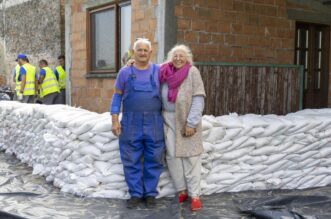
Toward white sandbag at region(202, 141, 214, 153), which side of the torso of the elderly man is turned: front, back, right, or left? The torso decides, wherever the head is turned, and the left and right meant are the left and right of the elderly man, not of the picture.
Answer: left

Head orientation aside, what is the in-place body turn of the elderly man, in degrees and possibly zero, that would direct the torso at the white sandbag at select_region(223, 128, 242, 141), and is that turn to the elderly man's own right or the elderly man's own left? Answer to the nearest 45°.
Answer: approximately 135° to the elderly man's own left

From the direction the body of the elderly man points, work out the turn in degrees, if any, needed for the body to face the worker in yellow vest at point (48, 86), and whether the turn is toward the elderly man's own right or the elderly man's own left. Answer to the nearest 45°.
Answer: approximately 180°

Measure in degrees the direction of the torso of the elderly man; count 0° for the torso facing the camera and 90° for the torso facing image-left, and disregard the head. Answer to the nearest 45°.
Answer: approximately 0°

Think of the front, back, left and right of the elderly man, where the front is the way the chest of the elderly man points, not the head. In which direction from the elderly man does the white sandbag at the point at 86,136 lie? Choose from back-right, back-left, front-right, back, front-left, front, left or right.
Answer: back-right

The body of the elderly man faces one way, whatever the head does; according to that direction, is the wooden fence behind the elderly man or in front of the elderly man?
behind

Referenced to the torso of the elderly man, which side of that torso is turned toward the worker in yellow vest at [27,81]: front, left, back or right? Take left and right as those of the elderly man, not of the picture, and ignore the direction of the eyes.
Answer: back

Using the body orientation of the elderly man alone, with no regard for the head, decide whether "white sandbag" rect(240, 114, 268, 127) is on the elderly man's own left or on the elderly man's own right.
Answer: on the elderly man's own left
